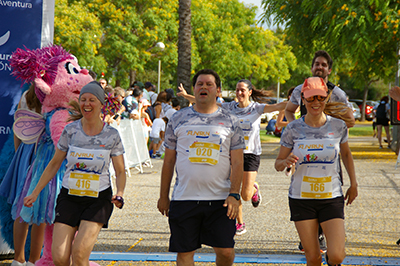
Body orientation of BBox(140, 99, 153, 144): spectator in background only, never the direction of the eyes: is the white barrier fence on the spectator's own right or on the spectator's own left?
on the spectator's own right

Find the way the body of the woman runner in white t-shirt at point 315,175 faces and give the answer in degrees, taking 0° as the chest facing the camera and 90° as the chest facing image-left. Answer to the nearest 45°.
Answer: approximately 0°

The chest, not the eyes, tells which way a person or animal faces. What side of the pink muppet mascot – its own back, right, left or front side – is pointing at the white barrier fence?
left

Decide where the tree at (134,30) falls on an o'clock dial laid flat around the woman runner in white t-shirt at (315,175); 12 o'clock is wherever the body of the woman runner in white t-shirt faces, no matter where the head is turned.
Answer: The tree is roughly at 5 o'clock from the woman runner in white t-shirt.

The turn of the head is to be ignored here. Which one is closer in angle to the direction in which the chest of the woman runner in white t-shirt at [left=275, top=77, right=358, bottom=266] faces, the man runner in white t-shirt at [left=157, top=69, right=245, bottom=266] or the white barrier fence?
the man runner in white t-shirt

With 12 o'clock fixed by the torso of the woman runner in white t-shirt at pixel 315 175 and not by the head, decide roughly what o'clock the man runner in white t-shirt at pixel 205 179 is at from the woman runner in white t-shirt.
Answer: The man runner in white t-shirt is roughly at 2 o'clock from the woman runner in white t-shirt.
